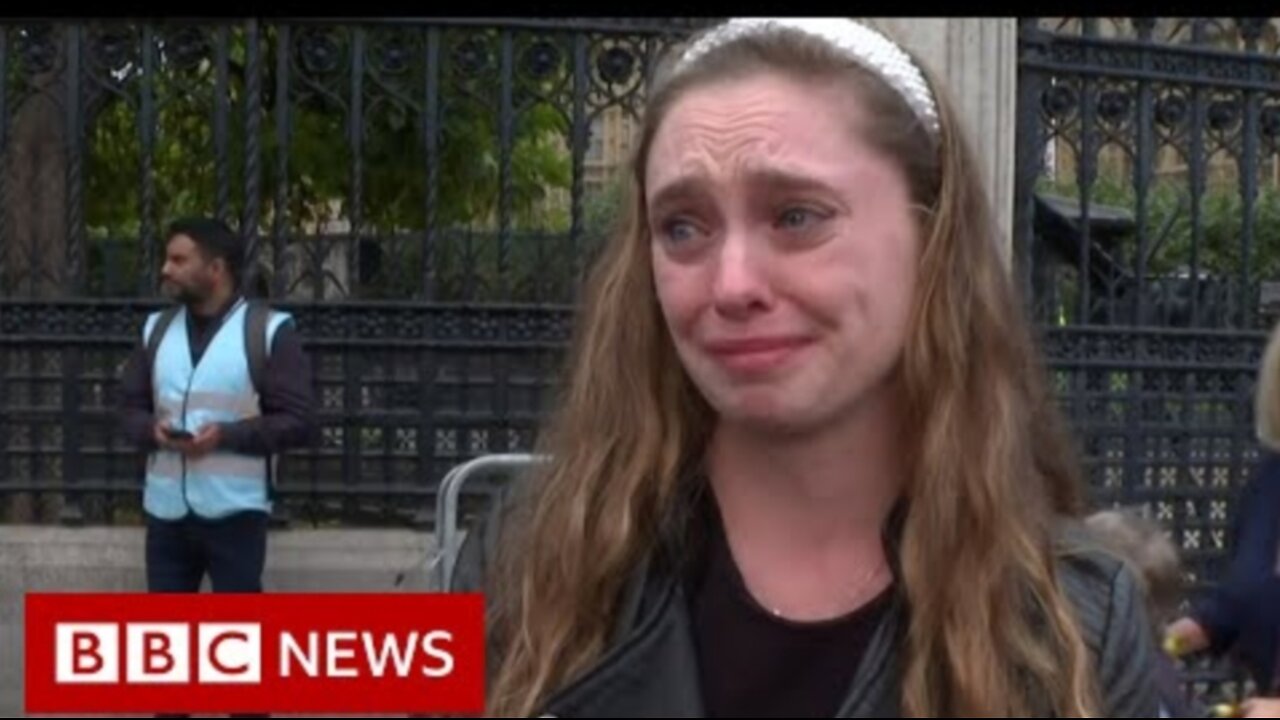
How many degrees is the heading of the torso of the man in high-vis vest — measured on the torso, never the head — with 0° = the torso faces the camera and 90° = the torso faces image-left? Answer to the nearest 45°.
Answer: approximately 45°

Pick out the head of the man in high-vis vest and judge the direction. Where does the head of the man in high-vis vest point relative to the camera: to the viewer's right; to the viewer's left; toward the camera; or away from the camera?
to the viewer's left
